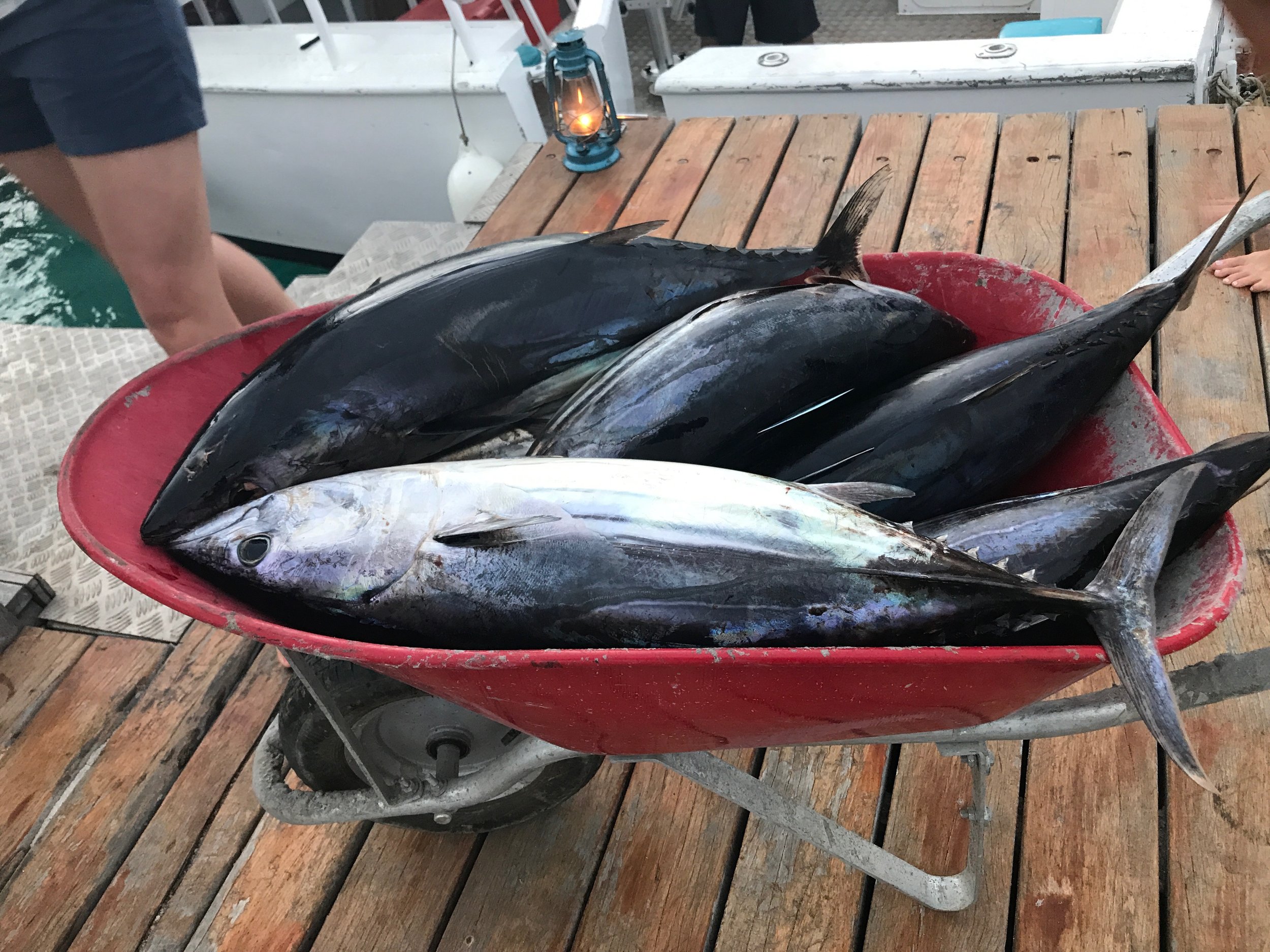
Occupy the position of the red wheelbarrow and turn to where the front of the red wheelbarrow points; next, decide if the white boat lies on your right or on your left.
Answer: on your right

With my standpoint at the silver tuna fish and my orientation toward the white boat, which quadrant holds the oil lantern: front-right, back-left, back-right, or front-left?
front-left

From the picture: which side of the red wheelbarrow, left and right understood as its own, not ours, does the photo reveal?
left

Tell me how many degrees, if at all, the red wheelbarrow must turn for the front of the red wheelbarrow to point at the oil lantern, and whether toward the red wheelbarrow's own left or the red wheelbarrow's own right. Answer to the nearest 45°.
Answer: approximately 90° to the red wheelbarrow's own right

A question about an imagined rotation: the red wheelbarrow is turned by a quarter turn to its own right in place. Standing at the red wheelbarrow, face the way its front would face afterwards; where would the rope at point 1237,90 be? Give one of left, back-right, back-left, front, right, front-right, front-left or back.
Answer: front-right
